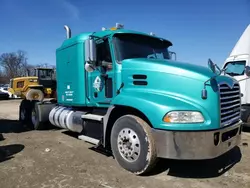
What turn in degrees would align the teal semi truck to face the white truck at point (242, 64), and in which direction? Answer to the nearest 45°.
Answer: approximately 90° to its left

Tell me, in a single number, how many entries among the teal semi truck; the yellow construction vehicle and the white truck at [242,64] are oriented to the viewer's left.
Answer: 1

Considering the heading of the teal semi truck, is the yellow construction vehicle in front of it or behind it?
behind
